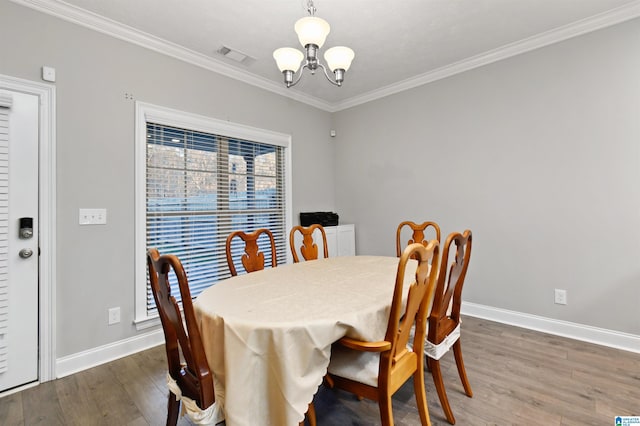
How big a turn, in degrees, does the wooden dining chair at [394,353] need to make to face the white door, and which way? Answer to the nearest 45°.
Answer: approximately 45° to its left

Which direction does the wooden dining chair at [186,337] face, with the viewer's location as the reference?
facing away from the viewer and to the right of the viewer

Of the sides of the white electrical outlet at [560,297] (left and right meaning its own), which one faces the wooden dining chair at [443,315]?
front

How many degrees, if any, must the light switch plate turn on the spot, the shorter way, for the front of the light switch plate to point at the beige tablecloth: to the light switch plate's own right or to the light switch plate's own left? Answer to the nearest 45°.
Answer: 0° — it already faces it

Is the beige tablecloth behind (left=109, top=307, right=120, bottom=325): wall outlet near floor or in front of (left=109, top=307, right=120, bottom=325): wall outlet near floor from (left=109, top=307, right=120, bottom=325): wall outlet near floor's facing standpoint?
in front

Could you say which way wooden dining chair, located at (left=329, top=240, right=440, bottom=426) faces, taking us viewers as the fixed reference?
facing away from the viewer and to the left of the viewer

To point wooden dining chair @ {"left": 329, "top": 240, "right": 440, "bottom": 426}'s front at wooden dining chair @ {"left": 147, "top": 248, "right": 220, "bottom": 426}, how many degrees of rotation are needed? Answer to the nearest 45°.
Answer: approximately 90° to its left

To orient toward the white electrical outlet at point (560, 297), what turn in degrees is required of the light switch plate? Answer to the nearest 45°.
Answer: approximately 45° to its left
